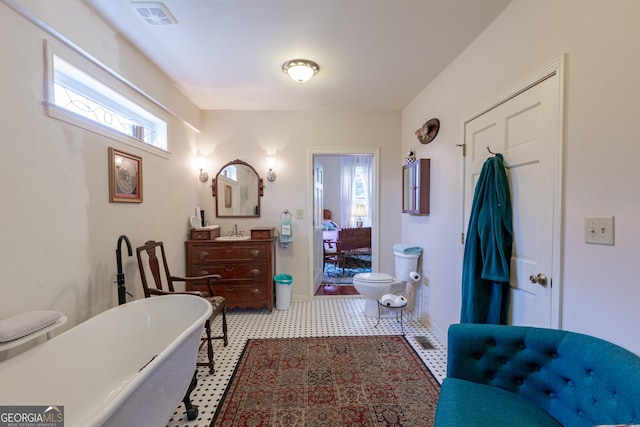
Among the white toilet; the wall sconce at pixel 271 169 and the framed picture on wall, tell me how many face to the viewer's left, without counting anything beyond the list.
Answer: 1

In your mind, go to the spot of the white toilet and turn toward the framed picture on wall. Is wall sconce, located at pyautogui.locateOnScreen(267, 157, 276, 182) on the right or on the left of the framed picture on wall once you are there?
right

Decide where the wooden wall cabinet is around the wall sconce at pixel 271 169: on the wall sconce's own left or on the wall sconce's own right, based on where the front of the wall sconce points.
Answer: on the wall sconce's own left

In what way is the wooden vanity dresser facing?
toward the camera

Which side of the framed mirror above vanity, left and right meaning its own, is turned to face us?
front

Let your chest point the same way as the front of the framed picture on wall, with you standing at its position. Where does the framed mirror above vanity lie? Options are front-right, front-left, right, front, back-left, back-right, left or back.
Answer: left

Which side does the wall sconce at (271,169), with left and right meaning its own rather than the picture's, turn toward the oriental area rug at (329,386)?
front

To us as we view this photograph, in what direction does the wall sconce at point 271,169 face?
facing the viewer

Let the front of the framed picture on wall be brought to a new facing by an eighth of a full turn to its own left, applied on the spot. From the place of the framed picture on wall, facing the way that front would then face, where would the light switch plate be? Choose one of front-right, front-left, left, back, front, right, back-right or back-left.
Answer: front-right

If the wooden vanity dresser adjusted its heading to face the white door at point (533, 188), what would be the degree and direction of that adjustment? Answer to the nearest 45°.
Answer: approximately 45° to its left

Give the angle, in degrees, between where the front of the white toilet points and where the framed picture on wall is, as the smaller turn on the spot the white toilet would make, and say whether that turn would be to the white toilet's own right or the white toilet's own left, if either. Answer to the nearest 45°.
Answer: approximately 45° to the white toilet's own left

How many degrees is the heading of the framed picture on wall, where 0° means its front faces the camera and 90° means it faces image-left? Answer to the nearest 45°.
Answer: approximately 315°

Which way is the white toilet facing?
to the viewer's left
